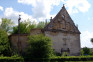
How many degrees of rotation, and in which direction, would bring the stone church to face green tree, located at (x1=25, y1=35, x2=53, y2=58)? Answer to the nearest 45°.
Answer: approximately 45° to its right

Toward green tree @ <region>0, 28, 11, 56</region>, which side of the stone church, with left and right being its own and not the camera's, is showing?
right

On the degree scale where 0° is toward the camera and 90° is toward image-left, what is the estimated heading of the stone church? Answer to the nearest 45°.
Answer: approximately 0°
